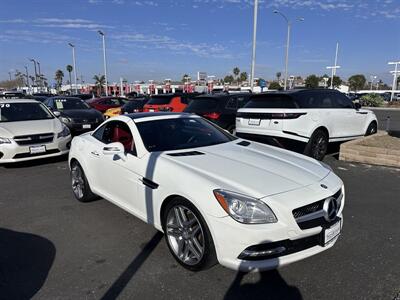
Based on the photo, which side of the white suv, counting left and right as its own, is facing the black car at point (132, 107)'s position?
left

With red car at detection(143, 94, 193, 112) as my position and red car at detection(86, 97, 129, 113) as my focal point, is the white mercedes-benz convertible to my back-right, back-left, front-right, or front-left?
back-left

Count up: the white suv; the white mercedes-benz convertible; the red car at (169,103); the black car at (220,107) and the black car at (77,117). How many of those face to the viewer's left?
0

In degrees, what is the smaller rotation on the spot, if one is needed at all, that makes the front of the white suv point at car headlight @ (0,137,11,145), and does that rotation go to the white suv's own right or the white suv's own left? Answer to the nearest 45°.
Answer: approximately 135° to the white suv's own left

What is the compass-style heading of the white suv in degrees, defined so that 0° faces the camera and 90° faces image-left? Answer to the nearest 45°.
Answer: approximately 225°

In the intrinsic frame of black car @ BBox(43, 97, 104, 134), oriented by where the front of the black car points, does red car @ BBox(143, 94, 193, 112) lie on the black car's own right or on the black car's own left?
on the black car's own left

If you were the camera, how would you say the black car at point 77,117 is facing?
facing the viewer and to the right of the viewer

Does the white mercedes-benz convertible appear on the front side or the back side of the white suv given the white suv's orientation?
on the back side

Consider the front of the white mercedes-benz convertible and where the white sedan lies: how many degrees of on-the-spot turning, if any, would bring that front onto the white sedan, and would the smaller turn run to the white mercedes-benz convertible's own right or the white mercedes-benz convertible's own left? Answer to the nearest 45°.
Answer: approximately 180°
